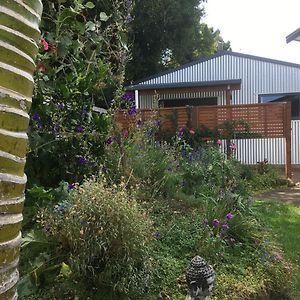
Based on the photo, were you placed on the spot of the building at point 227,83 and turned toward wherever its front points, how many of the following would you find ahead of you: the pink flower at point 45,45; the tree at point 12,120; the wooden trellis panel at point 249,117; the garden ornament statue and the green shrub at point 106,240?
5

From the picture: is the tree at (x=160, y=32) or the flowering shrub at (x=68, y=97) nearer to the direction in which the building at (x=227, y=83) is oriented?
the flowering shrub

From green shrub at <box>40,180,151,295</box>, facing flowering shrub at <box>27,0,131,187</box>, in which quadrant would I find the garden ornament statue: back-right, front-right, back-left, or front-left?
back-right

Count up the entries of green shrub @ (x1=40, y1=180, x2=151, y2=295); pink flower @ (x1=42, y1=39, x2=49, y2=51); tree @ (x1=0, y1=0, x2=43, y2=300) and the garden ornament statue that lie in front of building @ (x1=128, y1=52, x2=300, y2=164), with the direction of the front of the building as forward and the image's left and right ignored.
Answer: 4

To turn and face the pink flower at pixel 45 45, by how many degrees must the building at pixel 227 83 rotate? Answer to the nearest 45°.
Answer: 0° — it already faces it

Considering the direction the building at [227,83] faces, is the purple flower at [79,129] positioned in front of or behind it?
in front

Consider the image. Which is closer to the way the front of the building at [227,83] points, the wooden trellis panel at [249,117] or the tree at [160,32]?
the wooden trellis panel

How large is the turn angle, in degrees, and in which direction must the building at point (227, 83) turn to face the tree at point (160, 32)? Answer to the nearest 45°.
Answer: approximately 135° to its right

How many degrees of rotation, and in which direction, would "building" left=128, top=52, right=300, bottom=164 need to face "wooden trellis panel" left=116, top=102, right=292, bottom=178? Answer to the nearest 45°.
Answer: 0° — it already faces it

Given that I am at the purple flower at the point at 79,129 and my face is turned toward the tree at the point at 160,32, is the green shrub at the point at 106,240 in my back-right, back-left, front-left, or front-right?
back-right

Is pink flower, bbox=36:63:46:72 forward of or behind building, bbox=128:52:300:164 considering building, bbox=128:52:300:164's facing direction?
forward

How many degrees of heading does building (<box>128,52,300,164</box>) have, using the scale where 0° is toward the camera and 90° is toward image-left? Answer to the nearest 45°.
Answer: approximately 0°

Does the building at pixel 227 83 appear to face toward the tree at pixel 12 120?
yes
